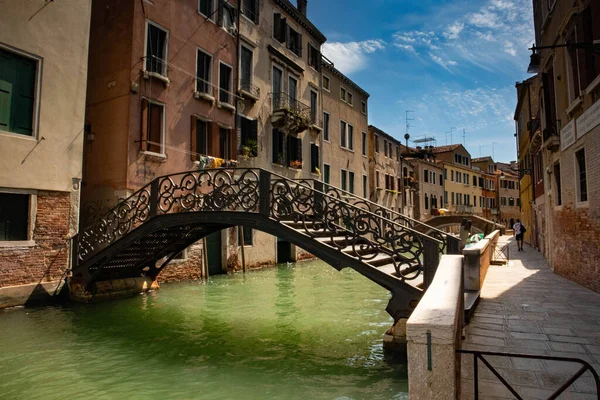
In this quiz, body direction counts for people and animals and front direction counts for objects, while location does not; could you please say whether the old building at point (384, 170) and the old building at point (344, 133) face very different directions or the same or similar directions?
same or similar directions

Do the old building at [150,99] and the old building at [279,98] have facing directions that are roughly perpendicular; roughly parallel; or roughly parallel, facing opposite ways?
roughly parallel

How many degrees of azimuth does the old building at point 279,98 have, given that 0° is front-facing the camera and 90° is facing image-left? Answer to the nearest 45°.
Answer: approximately 315°

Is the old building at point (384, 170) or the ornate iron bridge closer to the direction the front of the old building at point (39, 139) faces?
the ornate iron bridge

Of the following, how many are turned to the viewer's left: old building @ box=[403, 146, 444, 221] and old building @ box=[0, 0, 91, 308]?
0

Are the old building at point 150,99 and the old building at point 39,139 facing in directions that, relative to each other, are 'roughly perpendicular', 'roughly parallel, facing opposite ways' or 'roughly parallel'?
roughly parallel

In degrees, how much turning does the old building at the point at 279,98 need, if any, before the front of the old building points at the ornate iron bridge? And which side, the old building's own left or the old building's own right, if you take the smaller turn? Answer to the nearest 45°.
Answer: approximately 45° to the old building's own right

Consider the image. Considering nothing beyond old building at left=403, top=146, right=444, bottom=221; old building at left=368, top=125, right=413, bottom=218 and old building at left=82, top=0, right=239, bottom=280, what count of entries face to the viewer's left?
0

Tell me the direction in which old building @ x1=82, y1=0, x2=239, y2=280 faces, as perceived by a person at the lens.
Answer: facing the viewer and to the right of the viewer

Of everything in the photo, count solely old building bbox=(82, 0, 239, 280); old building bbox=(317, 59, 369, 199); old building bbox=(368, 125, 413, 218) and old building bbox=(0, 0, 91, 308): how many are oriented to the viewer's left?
0

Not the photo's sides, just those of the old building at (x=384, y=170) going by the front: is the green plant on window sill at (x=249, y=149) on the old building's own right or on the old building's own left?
on the old building's own right

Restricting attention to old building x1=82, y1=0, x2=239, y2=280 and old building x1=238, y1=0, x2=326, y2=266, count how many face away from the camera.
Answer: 0

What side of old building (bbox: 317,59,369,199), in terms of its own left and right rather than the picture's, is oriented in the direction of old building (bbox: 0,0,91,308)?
right

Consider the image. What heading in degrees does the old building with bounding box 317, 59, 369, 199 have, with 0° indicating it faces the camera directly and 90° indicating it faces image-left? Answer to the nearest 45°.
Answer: approximately 315°

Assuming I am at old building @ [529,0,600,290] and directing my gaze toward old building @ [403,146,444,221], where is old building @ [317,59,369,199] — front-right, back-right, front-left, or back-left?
front-left

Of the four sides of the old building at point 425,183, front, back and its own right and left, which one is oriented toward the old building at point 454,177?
left

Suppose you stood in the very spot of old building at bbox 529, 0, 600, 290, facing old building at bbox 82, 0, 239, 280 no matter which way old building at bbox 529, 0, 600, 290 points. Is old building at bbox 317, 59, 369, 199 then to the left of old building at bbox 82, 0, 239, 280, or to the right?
right
